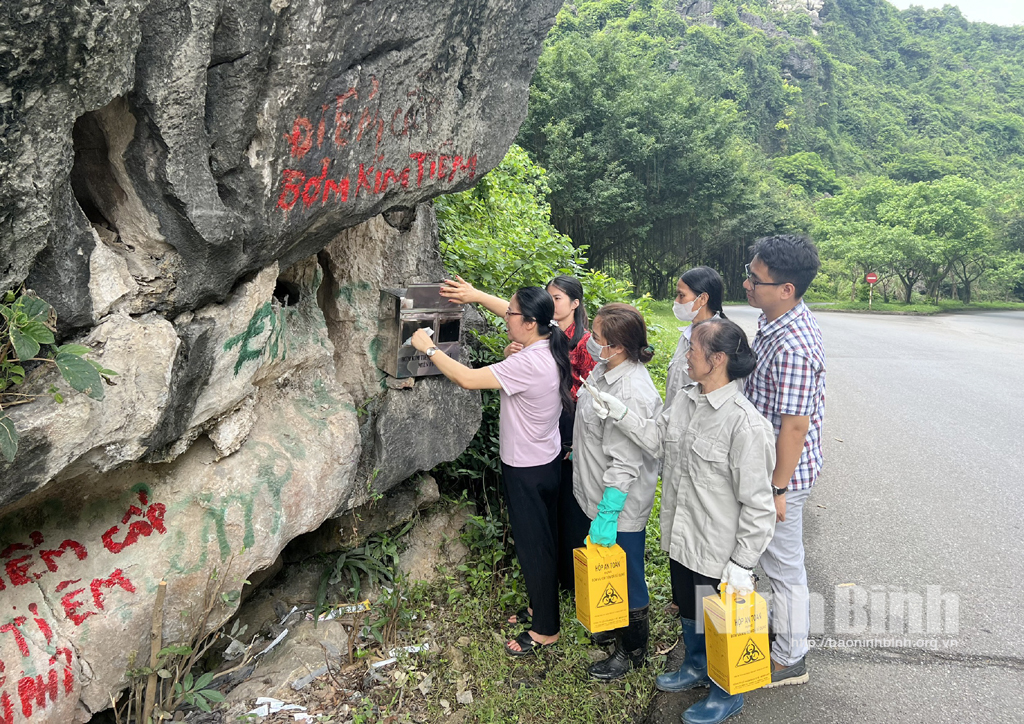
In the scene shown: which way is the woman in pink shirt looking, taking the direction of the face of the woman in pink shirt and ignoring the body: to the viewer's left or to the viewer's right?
to the viewer's left

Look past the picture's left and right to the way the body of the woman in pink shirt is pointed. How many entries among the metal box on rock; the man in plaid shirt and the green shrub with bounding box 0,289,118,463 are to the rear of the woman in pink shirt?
1

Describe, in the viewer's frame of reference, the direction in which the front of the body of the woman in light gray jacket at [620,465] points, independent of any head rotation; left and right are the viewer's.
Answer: facing to the left of the viewer

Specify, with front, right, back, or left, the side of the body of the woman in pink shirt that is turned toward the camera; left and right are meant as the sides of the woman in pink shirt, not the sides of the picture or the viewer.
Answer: left

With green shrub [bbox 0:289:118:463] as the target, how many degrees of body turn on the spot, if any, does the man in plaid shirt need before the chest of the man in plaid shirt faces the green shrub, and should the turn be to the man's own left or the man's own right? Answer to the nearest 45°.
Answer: approximately 45° to the man's own left

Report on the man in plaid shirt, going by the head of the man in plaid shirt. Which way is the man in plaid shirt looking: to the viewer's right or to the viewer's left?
to the viewer's left

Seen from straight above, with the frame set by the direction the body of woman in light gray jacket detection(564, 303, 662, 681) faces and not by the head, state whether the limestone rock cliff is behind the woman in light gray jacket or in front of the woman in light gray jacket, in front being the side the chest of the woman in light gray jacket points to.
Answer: in front

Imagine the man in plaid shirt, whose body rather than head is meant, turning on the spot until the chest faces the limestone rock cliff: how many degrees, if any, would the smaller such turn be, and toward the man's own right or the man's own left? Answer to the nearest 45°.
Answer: approximately 45° to the man's own left

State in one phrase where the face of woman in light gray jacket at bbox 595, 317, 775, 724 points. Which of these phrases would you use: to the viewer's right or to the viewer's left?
to the viewer's left

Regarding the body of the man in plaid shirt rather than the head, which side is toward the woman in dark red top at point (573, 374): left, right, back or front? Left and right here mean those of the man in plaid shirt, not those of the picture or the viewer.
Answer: front

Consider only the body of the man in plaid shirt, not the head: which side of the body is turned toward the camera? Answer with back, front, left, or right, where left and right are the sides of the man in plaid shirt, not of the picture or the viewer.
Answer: left

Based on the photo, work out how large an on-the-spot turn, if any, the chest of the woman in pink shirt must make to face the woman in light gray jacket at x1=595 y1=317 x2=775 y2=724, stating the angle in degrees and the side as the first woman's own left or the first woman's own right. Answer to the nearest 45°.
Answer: approximately 135° to the first woman's own left

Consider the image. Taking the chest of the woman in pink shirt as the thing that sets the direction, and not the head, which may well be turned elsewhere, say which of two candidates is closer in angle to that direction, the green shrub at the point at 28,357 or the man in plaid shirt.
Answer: the green shrub

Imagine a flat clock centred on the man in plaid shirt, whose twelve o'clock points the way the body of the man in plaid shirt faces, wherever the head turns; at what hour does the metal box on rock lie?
The metal box on rock is roughly at 12 o'clock from the man in plaid shirt.

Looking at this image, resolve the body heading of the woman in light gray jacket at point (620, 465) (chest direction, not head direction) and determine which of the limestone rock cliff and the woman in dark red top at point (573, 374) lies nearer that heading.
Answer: the limestone rock cliff
